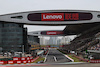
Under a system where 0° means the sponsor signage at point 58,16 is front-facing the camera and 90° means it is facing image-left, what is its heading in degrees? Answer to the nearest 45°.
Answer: approximately 0°
